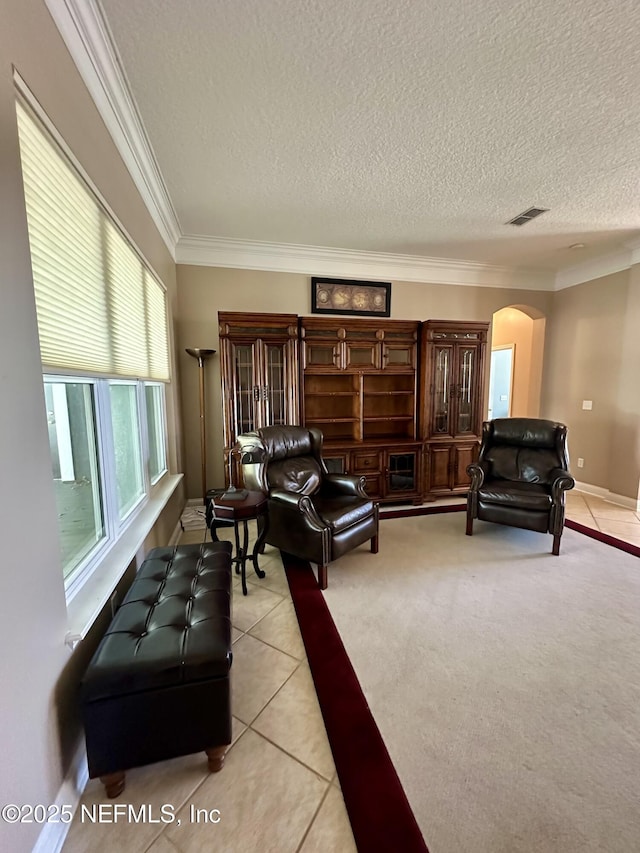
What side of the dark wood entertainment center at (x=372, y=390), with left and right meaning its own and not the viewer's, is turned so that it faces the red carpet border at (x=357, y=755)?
front

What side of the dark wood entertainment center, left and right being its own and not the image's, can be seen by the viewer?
front

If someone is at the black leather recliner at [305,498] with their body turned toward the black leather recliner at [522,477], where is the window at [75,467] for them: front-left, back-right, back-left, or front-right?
back-right

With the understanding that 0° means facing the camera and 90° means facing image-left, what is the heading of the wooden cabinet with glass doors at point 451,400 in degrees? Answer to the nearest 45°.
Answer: approximately 0°

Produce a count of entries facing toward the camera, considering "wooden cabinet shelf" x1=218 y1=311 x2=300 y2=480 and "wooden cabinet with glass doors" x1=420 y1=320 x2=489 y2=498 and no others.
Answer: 2

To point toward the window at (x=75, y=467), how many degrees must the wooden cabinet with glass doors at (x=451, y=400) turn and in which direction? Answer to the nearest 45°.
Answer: approximately 45° to its right

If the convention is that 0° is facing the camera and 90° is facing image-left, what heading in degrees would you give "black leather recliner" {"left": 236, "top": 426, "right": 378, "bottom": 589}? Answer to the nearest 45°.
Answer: approximately 315°

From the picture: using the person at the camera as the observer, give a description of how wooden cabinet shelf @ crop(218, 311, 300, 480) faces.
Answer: facing the viewer

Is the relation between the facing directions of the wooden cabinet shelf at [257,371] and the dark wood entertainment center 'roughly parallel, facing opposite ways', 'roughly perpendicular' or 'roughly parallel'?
roughly parallel

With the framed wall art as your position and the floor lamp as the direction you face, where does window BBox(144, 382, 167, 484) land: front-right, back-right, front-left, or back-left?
front-left

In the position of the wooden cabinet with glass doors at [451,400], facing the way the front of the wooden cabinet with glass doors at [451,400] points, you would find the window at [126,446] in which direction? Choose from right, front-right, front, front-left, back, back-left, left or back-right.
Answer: front-right

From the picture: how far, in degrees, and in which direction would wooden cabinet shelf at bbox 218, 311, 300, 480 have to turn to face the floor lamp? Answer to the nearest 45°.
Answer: approximately 90° to its right

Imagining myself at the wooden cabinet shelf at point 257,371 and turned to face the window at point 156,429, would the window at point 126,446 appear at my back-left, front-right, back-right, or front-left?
front-left

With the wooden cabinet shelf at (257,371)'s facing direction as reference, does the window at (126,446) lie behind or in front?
in front

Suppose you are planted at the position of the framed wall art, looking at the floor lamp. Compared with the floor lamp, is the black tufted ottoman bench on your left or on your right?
left

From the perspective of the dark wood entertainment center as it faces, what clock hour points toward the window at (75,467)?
The window is roughly at 1 o'clock from the dark wood entertainment center.

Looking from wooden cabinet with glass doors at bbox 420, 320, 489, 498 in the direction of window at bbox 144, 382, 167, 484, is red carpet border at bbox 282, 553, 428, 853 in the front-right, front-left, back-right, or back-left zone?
front-left
